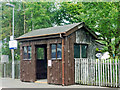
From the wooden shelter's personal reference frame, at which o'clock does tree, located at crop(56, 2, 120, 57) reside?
The tree is roughly at 7 o'clock from the wooden shelter.

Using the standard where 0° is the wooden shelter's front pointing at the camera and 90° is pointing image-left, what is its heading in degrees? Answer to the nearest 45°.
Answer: approximately 45°

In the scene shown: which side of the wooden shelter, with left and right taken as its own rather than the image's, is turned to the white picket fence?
left
